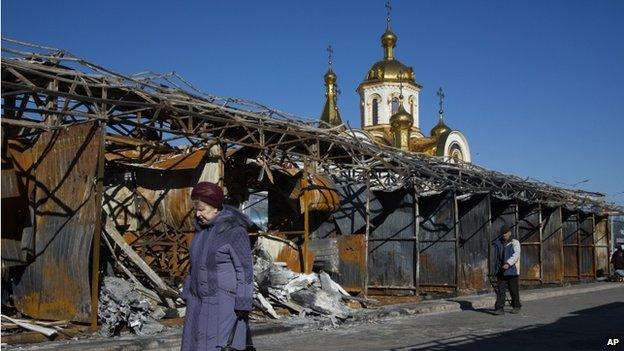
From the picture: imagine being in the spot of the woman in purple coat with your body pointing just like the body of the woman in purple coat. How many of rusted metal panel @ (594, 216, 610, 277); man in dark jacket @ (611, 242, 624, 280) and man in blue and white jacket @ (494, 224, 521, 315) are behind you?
3

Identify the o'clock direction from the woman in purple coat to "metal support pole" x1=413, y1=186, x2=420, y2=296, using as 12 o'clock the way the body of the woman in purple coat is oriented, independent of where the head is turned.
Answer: The metal support pole is roughly at 5 o'clock from the woman in purple coat.

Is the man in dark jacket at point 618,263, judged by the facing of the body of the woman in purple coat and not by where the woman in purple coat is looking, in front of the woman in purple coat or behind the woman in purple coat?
behind

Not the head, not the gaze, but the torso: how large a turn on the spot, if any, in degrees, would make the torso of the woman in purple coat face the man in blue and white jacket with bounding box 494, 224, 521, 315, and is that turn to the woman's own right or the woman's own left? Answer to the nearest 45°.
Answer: approximately 180°

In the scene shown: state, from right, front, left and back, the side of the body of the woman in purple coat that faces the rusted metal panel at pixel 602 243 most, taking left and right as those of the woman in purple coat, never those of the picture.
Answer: back

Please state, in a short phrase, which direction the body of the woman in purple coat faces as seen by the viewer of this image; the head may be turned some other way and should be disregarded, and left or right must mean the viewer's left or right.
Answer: facing the viewer and to the left of the viewer

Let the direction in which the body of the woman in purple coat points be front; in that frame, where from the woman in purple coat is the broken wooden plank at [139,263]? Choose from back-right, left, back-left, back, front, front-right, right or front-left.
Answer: back-right

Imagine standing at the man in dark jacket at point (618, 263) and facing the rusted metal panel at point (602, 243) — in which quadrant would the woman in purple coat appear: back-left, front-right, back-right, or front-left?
back-left
